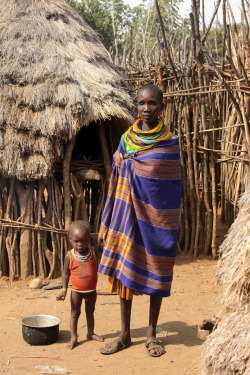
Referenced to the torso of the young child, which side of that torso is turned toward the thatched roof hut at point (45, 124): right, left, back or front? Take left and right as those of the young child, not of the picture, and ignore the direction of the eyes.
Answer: back

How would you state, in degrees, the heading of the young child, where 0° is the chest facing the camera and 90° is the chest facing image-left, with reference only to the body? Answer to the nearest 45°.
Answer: approximately 0°

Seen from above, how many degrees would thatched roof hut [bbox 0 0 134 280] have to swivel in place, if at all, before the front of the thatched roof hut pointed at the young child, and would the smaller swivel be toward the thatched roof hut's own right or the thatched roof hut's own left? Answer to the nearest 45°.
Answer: approximately 45° to the thatched roof hut's own right

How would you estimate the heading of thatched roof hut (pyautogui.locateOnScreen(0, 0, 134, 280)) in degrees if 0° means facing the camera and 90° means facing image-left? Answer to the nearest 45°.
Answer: approximately 315°

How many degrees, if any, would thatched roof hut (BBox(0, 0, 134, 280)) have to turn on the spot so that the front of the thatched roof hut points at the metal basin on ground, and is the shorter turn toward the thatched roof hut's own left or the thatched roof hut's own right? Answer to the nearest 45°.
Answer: approximately 45° to the thatched roof hut's own right

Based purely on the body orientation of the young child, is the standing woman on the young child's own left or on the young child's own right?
on the young child's own left
